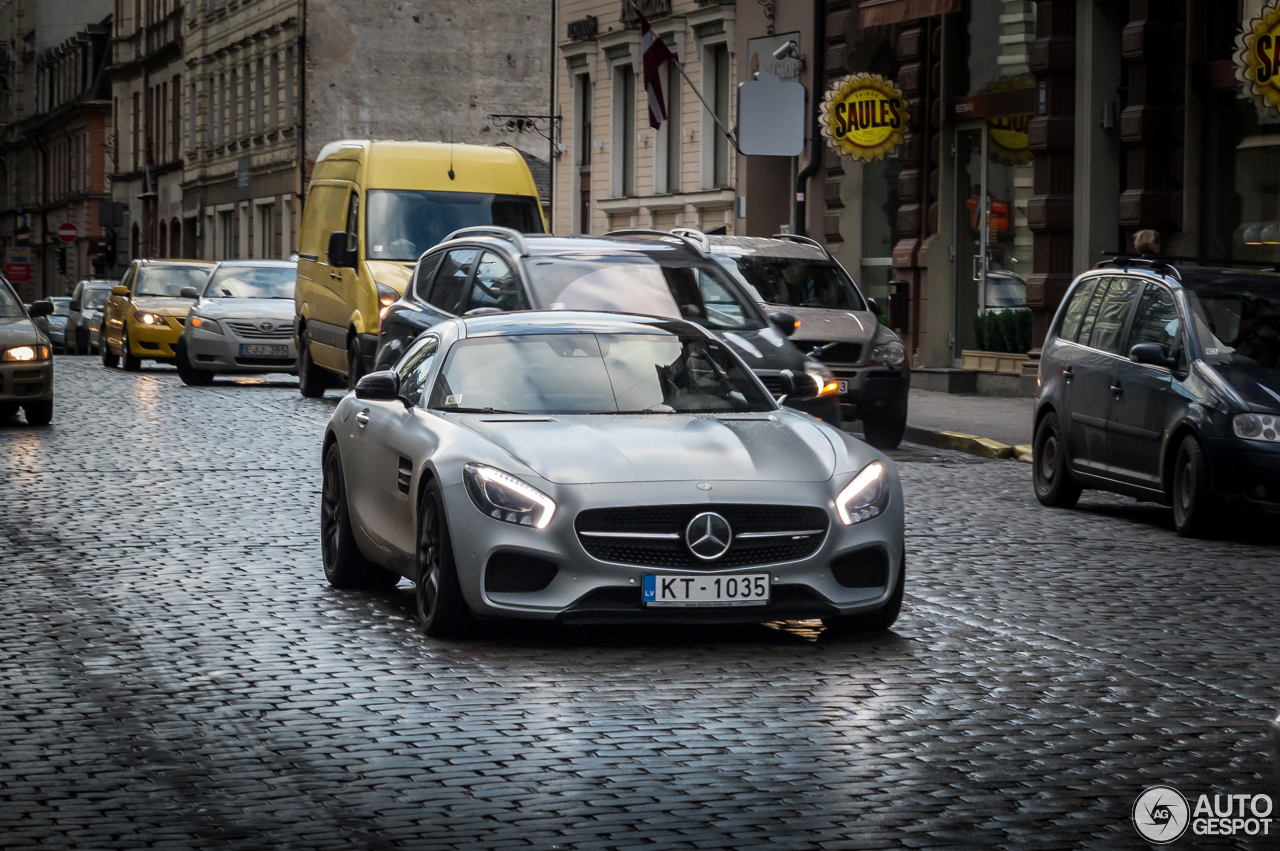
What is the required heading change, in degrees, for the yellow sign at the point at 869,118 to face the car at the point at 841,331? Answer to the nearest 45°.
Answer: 0° — it already faces it

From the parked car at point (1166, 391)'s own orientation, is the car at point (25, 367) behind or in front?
behind

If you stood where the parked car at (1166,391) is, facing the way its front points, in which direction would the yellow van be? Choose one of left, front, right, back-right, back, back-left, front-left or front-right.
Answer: back

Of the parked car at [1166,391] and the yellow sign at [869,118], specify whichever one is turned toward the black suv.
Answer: the yellow sign

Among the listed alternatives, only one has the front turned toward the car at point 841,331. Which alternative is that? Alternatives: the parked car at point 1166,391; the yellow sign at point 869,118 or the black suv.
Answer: the yellow sign

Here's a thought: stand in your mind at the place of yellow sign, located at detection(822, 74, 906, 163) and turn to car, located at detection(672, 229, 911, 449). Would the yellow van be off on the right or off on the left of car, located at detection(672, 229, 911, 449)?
right

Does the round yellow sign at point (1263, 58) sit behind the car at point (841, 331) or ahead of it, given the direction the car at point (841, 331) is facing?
ahead

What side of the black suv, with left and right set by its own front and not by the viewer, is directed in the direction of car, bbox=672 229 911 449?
left

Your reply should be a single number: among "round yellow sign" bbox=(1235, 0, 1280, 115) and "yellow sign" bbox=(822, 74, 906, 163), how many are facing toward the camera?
2

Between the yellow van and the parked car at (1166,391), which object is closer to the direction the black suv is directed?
the parked car
